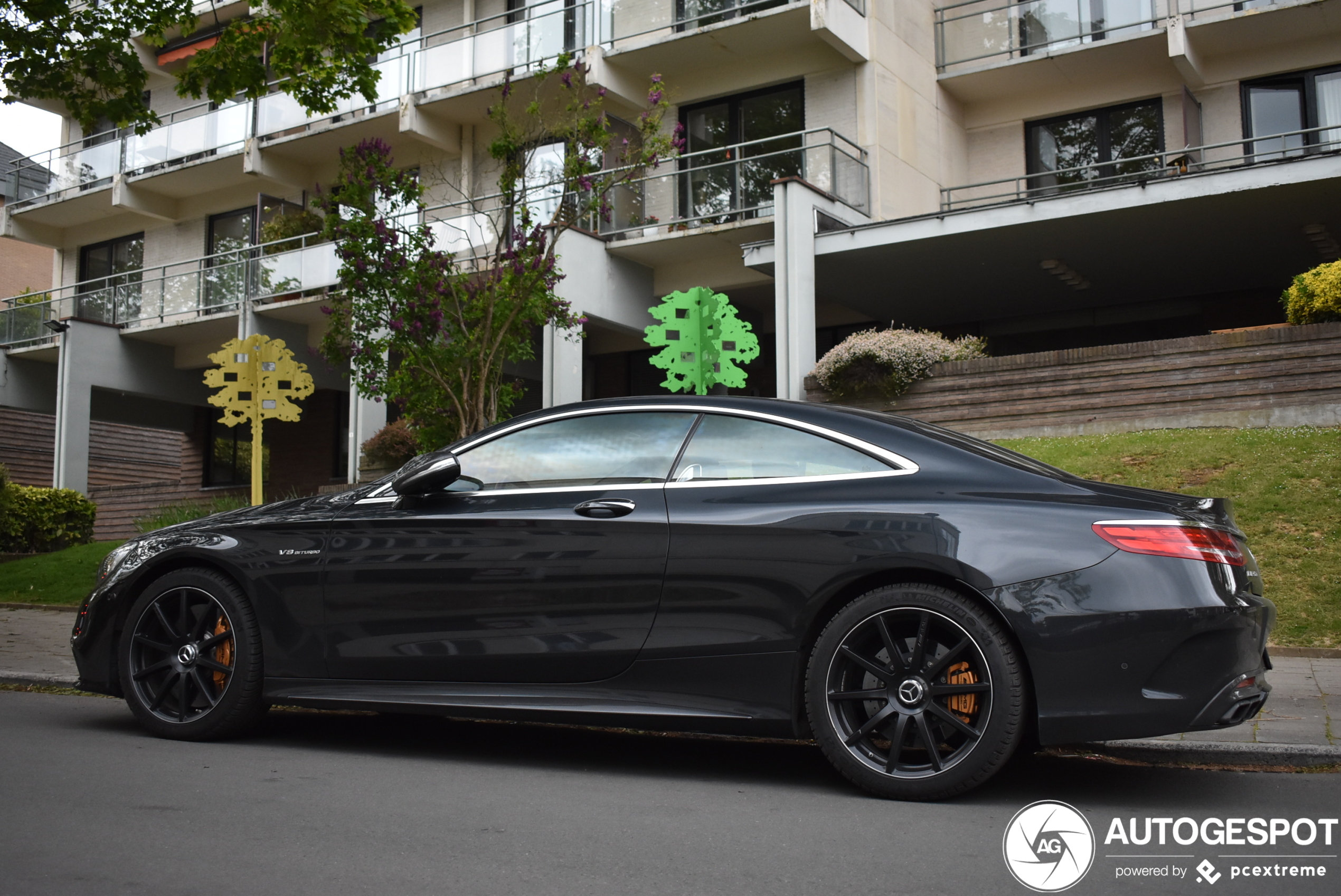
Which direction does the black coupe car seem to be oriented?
to the viewer's left

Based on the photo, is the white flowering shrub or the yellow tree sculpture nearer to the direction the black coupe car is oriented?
the yellow tree sculpture

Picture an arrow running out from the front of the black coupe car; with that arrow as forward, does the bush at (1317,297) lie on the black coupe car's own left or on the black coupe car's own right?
on the black coupe car's own right

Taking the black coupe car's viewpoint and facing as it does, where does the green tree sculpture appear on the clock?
The green tree sculpture is roughly at 3 o'clock from the black coupe car.

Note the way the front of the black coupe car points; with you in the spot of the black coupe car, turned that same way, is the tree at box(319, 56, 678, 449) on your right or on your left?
on your right

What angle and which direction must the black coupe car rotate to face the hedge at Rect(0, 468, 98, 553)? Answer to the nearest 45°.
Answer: approximately 45° to its right

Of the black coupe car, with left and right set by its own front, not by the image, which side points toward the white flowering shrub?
right

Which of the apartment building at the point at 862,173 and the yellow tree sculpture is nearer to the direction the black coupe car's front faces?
the yellow tree sculpture

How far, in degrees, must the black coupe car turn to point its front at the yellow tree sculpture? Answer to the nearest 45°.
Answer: approximately 45° to its right

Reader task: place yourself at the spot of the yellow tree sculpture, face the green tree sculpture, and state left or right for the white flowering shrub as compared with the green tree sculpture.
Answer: left

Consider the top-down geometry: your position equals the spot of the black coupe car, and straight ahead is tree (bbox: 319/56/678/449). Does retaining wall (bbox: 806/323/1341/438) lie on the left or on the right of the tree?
right

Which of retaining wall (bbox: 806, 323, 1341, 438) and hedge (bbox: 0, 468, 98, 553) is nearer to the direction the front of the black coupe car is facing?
the hedge

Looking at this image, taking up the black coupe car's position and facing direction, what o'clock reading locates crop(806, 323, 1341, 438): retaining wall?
The retaining wall is roughly at 4 o'clock from the black coupe car.
